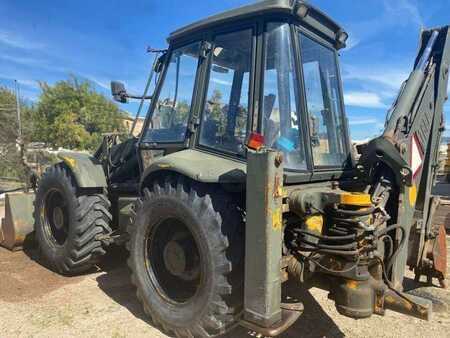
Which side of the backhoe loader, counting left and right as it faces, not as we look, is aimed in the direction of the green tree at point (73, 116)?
front

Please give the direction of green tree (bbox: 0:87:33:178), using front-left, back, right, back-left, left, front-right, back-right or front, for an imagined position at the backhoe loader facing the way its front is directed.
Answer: front

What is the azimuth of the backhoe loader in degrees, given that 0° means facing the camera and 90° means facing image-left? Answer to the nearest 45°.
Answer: approximately 135°
